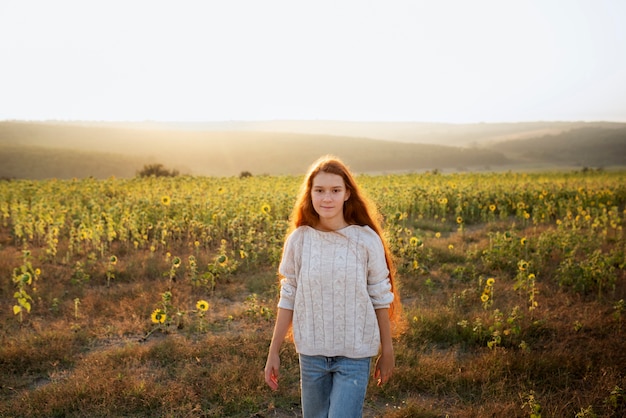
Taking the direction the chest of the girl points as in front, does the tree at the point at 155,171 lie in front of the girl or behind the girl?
behind

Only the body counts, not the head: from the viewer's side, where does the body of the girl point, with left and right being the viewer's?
facing the viewer
